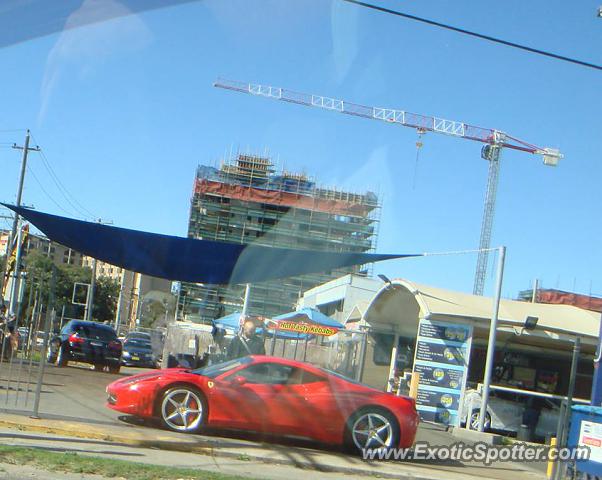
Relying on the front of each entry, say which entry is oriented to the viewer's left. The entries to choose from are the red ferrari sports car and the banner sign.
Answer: the red ferrari sports car

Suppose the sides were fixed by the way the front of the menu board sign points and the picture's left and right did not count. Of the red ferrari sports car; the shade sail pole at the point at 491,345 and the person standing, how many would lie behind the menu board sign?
0

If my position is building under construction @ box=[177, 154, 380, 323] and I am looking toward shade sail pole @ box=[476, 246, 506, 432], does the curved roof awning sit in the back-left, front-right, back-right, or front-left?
front-left

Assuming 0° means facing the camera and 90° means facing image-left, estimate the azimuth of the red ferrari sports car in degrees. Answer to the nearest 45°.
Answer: approximately 90°

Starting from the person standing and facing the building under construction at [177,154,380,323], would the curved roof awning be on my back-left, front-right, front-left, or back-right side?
front-right

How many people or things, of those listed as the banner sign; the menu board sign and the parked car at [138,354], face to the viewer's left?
0

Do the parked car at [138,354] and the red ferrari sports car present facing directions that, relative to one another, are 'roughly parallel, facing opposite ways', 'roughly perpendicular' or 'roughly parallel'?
roughly perpendicular

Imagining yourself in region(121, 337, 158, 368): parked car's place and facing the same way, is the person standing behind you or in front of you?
in front

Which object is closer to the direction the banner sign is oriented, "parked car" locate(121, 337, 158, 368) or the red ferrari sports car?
the red ferrari sports car
